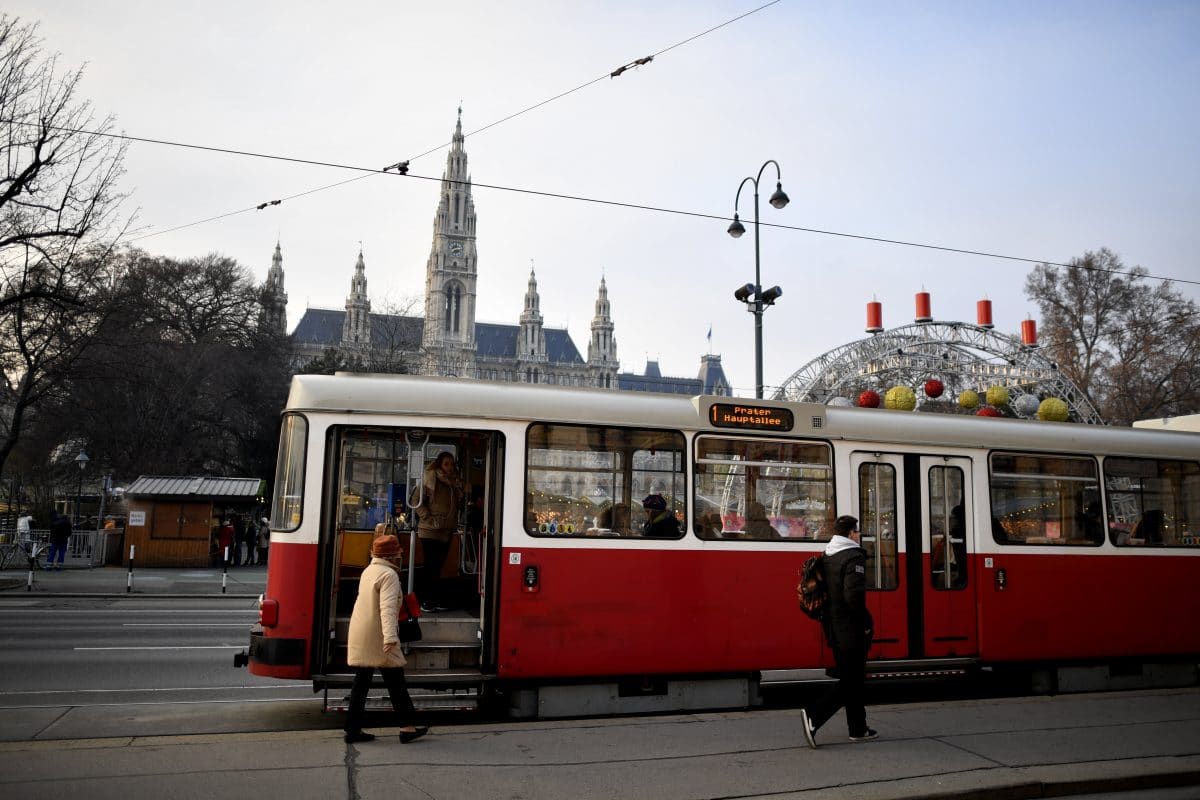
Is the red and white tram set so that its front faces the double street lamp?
no

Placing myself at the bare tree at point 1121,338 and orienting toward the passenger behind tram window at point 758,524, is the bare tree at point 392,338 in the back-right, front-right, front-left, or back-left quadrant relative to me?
front-right

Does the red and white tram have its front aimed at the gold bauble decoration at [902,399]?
no

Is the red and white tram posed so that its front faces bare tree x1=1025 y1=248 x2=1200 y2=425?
no

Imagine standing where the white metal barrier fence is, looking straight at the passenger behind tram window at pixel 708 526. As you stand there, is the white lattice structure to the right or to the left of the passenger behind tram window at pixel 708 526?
left
